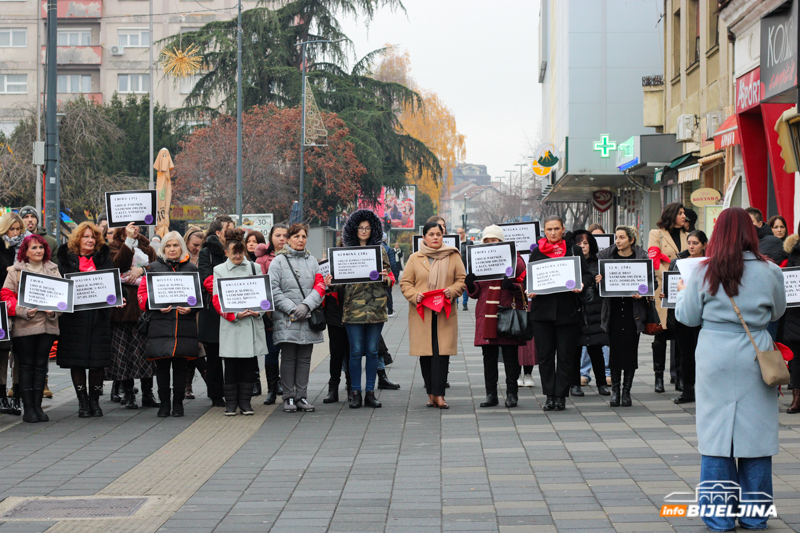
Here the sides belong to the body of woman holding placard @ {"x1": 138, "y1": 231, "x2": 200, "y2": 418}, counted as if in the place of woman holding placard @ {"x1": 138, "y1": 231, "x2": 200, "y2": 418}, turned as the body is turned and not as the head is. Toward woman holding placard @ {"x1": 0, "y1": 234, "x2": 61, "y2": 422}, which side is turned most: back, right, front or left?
right

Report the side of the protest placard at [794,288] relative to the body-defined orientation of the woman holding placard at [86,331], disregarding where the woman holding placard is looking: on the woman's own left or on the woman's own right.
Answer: on the woman's own left

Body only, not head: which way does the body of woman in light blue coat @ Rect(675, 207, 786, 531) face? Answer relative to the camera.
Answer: away from the camera

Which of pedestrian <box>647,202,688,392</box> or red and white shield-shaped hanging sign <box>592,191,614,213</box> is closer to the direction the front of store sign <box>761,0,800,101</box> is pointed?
the pedestrian

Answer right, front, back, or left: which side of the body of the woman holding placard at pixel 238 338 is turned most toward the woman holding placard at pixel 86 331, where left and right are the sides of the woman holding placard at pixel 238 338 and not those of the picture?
right

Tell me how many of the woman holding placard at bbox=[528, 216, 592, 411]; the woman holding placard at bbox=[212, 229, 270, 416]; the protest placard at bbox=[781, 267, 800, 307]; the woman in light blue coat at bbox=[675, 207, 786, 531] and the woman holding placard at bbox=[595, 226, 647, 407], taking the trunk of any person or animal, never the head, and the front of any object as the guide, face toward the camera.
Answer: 4

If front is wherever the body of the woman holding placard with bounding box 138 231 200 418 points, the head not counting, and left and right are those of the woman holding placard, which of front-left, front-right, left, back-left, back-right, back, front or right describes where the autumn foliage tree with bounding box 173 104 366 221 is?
back

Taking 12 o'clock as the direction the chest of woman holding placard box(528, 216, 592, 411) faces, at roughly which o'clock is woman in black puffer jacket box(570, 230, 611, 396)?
The woman in black puffer jacket is roughly at 7 o'clock from the woman holding placard.

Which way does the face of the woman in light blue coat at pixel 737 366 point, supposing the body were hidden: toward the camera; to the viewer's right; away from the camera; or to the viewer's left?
away from the camera
